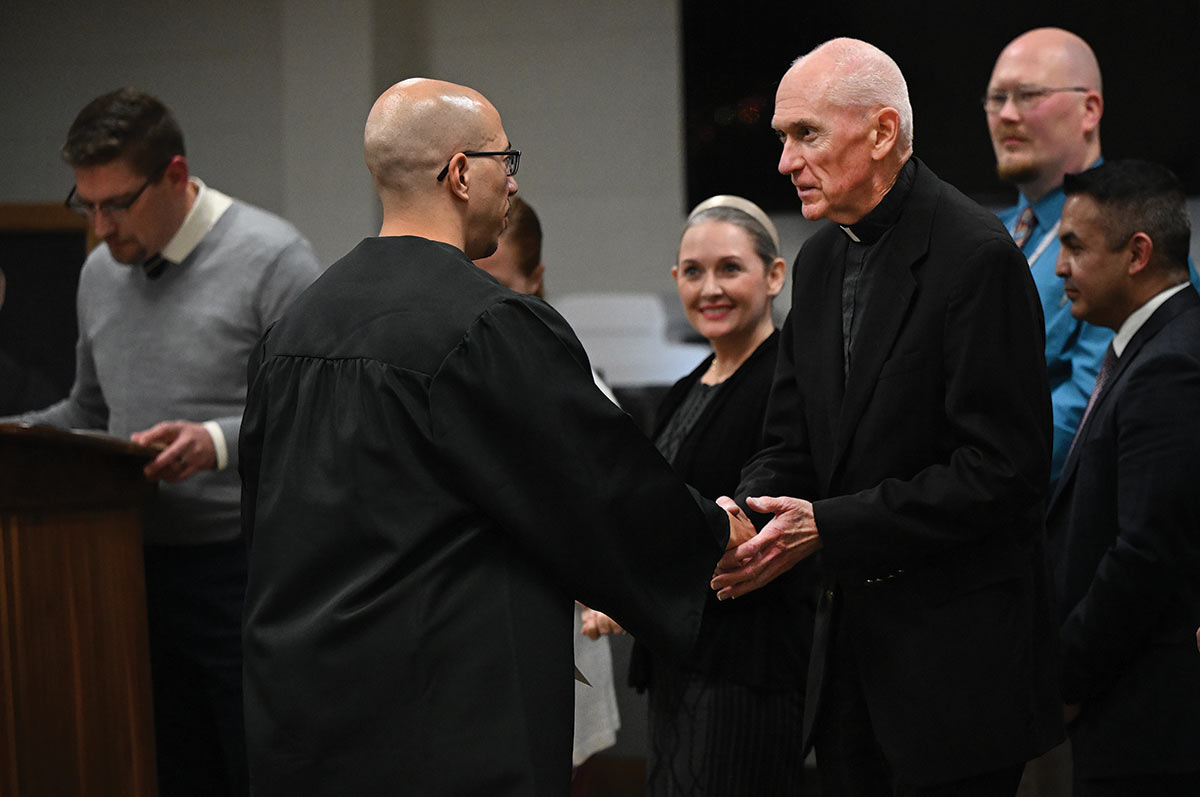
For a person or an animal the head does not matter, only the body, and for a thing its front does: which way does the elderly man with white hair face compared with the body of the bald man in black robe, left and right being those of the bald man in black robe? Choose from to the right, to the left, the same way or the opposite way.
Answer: the opposite way

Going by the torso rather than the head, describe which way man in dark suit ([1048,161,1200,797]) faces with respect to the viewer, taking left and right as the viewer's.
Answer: facing to the left of the viewer

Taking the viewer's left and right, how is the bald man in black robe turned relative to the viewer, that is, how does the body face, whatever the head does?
facing away from the viewer and to the right of the viewer

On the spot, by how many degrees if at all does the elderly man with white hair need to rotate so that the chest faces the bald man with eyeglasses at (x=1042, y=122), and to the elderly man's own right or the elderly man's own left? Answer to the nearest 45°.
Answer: approximately 135° to the elderly man's own right

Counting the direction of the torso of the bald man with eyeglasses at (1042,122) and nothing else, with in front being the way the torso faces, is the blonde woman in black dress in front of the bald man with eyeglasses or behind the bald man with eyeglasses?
in front

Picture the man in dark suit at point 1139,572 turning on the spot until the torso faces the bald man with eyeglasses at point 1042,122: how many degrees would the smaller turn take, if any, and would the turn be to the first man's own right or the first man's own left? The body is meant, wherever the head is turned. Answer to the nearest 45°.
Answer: approximately 90° to the first man's own right

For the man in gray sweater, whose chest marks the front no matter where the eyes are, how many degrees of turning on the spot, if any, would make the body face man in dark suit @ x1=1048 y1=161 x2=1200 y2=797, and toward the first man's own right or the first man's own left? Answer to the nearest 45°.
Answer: approximately 90° to the first man's own left

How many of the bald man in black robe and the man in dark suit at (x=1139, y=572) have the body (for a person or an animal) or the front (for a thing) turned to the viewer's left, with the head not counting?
1

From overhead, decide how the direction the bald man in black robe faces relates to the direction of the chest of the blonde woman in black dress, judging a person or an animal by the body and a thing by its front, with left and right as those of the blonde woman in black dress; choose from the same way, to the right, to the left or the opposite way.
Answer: the opposite way

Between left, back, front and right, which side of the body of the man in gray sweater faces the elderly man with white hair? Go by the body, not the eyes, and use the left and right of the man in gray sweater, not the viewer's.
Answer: left
